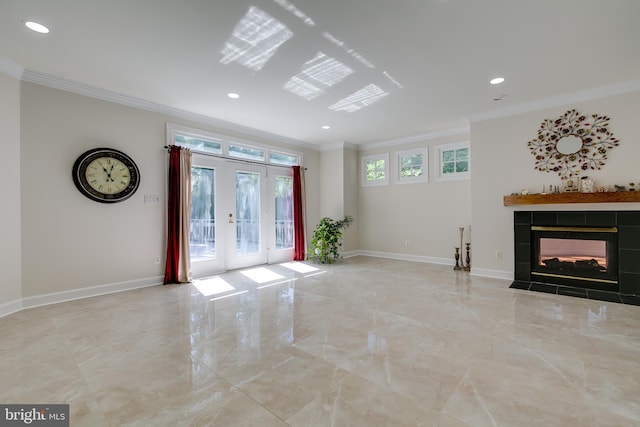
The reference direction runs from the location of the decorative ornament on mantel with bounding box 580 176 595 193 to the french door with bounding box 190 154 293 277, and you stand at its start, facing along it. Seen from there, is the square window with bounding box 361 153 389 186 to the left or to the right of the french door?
right

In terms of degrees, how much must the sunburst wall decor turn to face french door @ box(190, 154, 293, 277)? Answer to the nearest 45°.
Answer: approximately 45° to its right

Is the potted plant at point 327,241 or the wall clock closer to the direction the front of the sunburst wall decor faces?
the wall clock

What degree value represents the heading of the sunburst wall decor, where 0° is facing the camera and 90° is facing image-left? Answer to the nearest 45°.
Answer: approximately 0°

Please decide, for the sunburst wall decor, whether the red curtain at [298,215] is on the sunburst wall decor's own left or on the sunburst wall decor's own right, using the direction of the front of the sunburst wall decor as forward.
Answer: on the sunburst wall decor's own right

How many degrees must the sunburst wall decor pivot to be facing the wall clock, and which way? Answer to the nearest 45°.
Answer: approximately 45° to its right

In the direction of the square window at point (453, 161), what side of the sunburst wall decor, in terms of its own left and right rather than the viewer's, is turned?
right

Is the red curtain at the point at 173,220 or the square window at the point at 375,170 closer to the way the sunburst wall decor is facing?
the red curtain

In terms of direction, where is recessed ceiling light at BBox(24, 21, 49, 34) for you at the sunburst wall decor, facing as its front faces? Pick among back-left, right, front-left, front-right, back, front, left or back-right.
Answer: front-right

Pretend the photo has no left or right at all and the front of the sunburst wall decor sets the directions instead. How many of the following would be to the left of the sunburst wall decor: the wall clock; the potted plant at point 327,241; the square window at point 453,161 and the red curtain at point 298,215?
0
